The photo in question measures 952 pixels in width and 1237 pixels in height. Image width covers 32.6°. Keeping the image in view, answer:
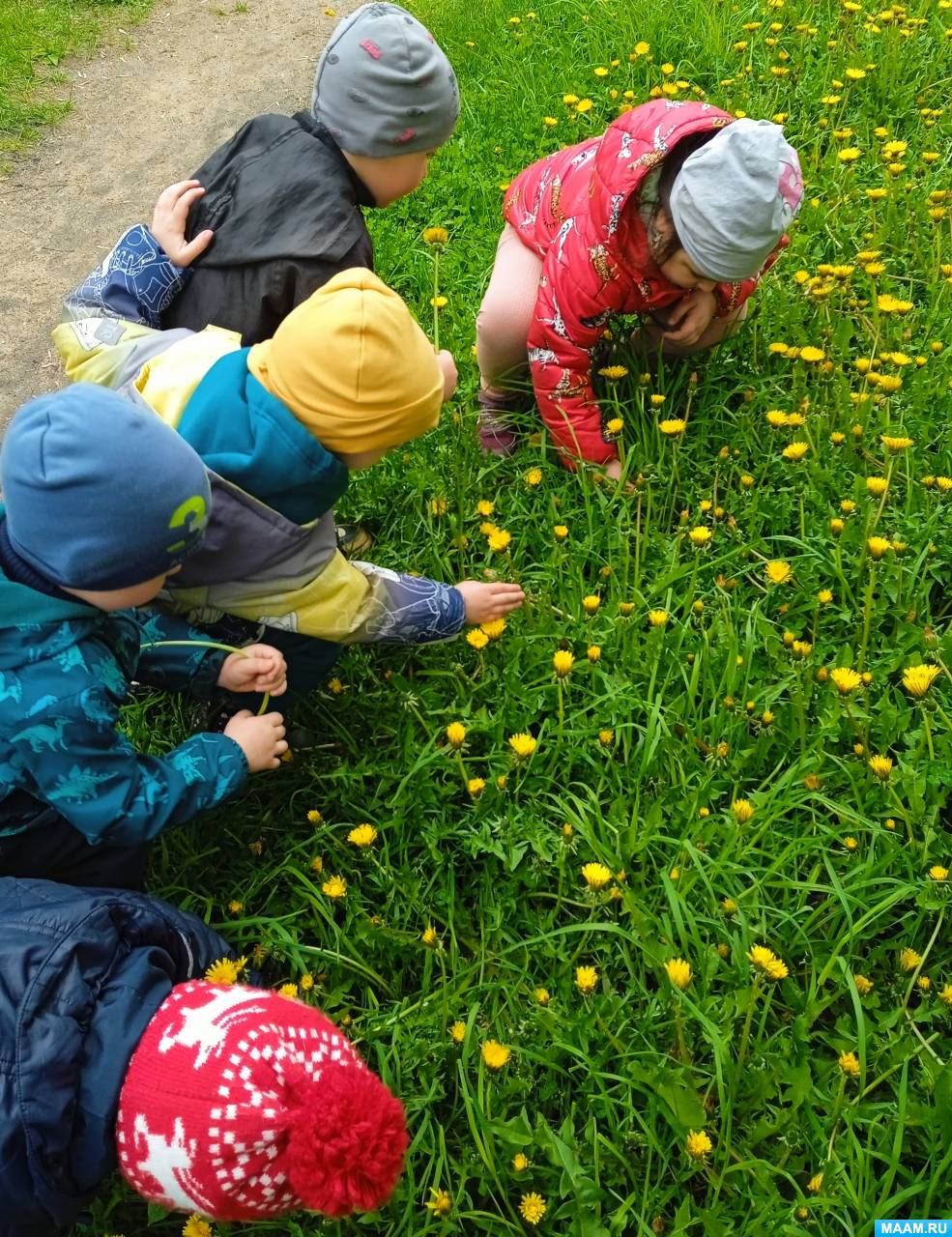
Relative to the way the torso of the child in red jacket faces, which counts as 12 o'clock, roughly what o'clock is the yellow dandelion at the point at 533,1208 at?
The yellow dandelion is roughly at 2 o'clock from the child in red jacket.

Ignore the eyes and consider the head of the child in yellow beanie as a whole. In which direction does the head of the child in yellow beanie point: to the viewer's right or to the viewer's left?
to the viewer's right

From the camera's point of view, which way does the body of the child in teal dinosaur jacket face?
to the viewer's right

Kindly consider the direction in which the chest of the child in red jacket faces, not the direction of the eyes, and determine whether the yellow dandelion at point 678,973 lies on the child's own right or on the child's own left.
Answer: on the child's own right

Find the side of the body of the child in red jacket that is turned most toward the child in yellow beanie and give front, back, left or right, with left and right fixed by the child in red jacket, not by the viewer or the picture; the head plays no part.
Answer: right

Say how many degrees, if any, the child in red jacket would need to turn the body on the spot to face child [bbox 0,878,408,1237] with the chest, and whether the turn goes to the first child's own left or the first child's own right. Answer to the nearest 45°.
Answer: approximately 45° to the first child's own right

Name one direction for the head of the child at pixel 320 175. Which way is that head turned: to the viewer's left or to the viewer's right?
to the viewer's right

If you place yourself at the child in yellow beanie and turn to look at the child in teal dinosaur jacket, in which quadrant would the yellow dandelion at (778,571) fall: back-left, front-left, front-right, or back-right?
back-left
